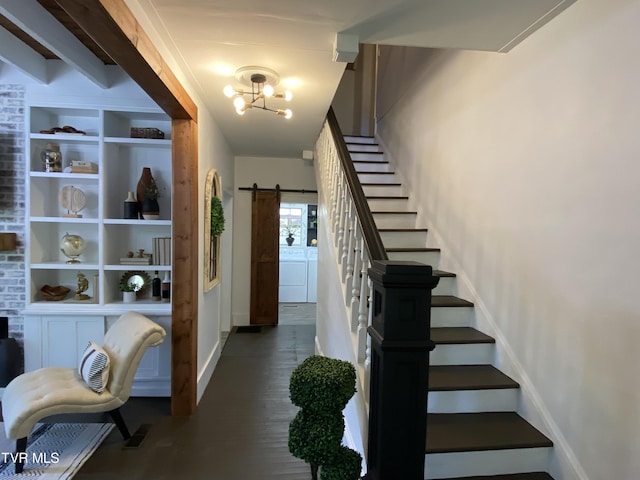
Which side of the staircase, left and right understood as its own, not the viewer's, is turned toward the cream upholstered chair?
right

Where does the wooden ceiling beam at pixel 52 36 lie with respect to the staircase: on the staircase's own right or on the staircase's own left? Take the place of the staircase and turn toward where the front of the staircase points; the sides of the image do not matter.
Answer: on the staircase's own right

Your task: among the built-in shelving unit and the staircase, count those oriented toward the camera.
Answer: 2

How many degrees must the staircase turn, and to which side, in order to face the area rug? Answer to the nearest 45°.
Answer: approximately 90° to its right

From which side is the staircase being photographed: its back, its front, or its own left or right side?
front

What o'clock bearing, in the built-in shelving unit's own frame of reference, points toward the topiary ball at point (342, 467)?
The topiary ball is roughly at 11 o'clock from the built-in shelving unit.

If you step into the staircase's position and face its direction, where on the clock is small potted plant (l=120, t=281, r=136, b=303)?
The small potted plant is roughly at 3 o'clock from the staircase.

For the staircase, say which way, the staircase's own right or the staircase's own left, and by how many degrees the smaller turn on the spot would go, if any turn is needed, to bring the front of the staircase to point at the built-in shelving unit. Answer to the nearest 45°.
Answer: approximately 90° to the staircase's own right

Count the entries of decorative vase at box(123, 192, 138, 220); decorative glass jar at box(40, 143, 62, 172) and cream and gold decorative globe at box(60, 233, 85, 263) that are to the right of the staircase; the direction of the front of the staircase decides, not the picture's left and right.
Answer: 3

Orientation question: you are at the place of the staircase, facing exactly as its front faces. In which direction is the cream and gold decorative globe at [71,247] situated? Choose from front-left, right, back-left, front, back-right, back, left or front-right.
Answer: right

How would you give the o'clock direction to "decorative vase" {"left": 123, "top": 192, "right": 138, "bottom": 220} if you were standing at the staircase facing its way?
The decorative vase is roughly at 3 o'clock from the staircase.

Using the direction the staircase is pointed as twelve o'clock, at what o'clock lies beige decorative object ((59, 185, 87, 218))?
The beige decorative object is roughly at 3 o'clock from the staircase.

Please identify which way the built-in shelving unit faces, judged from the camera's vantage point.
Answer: facing the viewer

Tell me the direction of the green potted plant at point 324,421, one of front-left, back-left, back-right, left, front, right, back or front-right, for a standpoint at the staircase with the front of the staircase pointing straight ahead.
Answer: front-right

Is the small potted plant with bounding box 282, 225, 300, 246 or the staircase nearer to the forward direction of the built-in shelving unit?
the staircase
